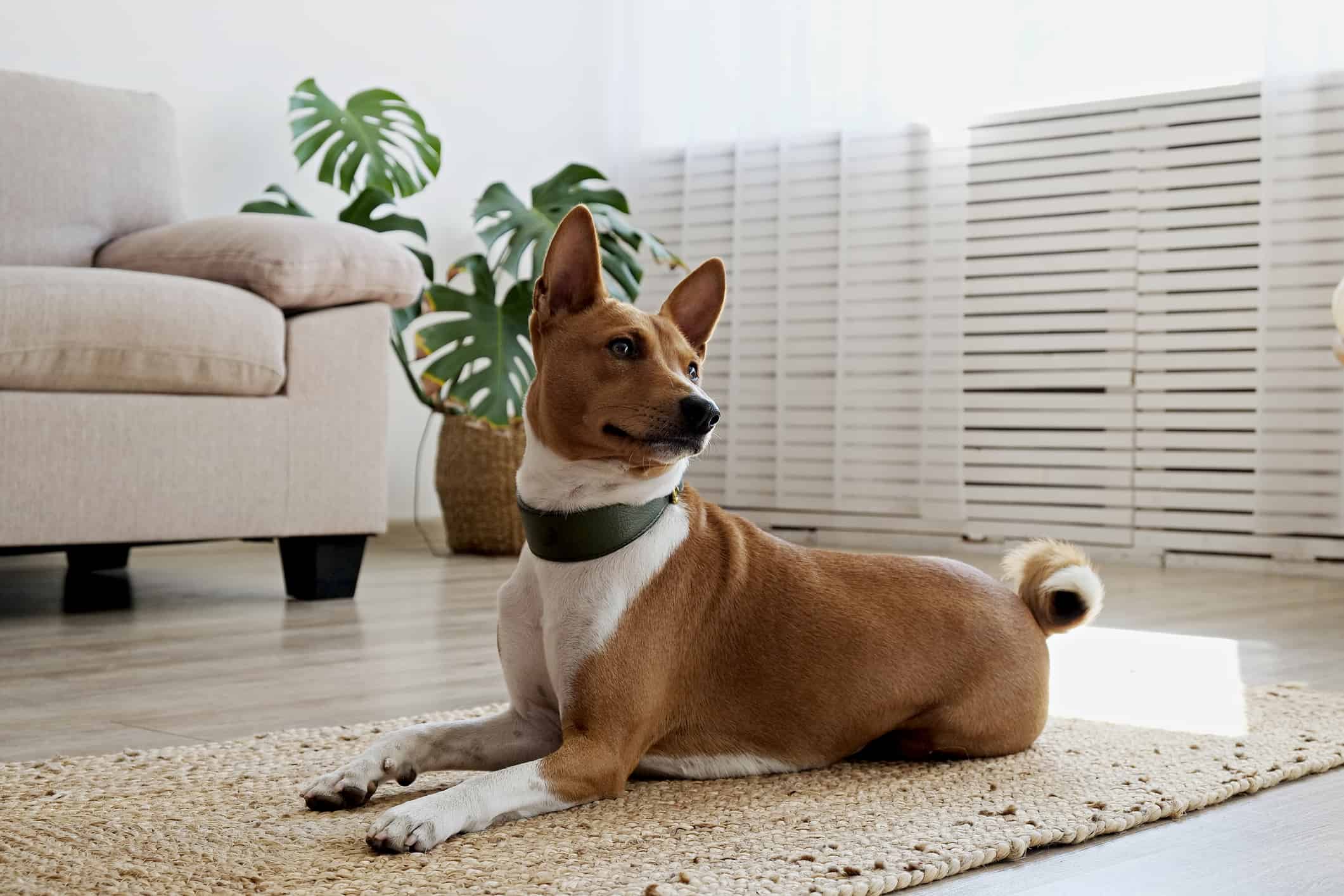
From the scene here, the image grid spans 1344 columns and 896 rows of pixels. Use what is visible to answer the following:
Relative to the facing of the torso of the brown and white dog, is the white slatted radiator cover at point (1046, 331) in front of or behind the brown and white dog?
behind

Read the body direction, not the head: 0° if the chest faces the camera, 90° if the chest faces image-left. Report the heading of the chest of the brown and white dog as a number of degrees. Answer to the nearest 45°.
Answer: approximately 45°

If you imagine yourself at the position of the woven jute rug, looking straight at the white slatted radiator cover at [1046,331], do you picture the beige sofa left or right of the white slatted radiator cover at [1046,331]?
left

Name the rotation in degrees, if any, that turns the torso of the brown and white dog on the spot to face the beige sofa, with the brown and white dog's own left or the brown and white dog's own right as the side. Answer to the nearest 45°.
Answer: approximately 90° to the brown and white dog's own right

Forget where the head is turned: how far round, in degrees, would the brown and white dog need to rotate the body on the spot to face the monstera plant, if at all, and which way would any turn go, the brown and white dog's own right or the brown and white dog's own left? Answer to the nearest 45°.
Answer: approximately 135° to the brown and white dog's own right

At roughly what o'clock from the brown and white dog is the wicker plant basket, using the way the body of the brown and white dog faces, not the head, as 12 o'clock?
The wicker plant basket is roughly at 4 o'clock from the brown and white dog.
